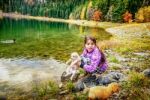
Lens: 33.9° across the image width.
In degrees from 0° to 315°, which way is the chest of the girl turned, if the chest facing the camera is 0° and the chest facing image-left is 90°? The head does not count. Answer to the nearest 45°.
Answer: approximately 45°

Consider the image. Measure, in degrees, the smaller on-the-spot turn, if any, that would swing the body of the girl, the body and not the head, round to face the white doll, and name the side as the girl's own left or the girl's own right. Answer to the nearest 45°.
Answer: approximately 45° to the girl's own right
